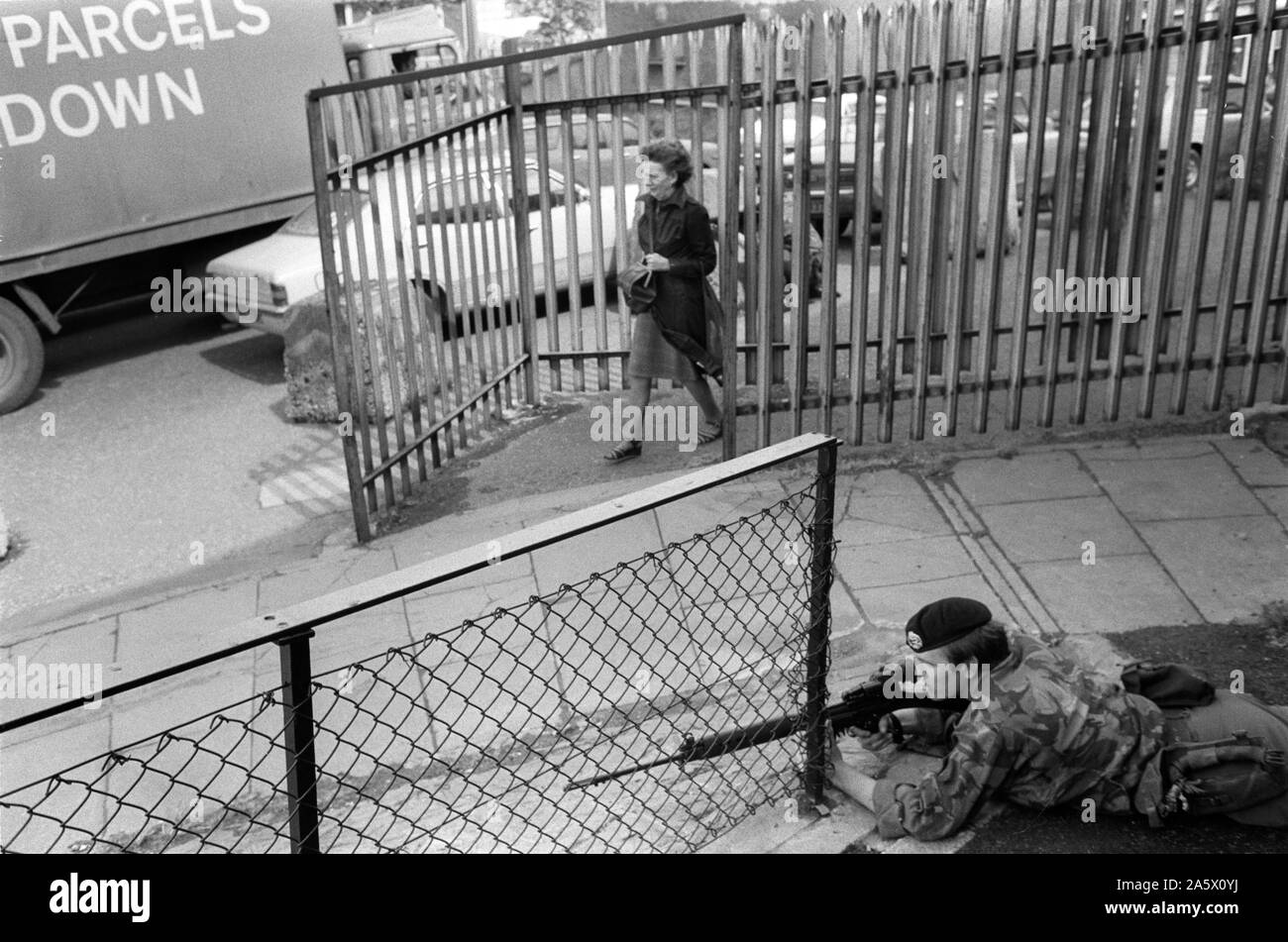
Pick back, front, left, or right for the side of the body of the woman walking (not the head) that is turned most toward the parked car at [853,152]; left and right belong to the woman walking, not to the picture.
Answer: back

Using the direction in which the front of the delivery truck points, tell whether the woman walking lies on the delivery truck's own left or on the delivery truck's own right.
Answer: on the delivery truck's own right

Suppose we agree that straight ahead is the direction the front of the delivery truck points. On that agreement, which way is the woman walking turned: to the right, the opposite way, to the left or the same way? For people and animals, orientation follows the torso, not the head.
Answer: the opposite way

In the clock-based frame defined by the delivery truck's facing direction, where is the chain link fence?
The chain link fence is roughly at 4 o'clock from the delivery truck.

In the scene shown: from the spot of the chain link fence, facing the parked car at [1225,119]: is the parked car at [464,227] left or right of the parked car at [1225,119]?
left
